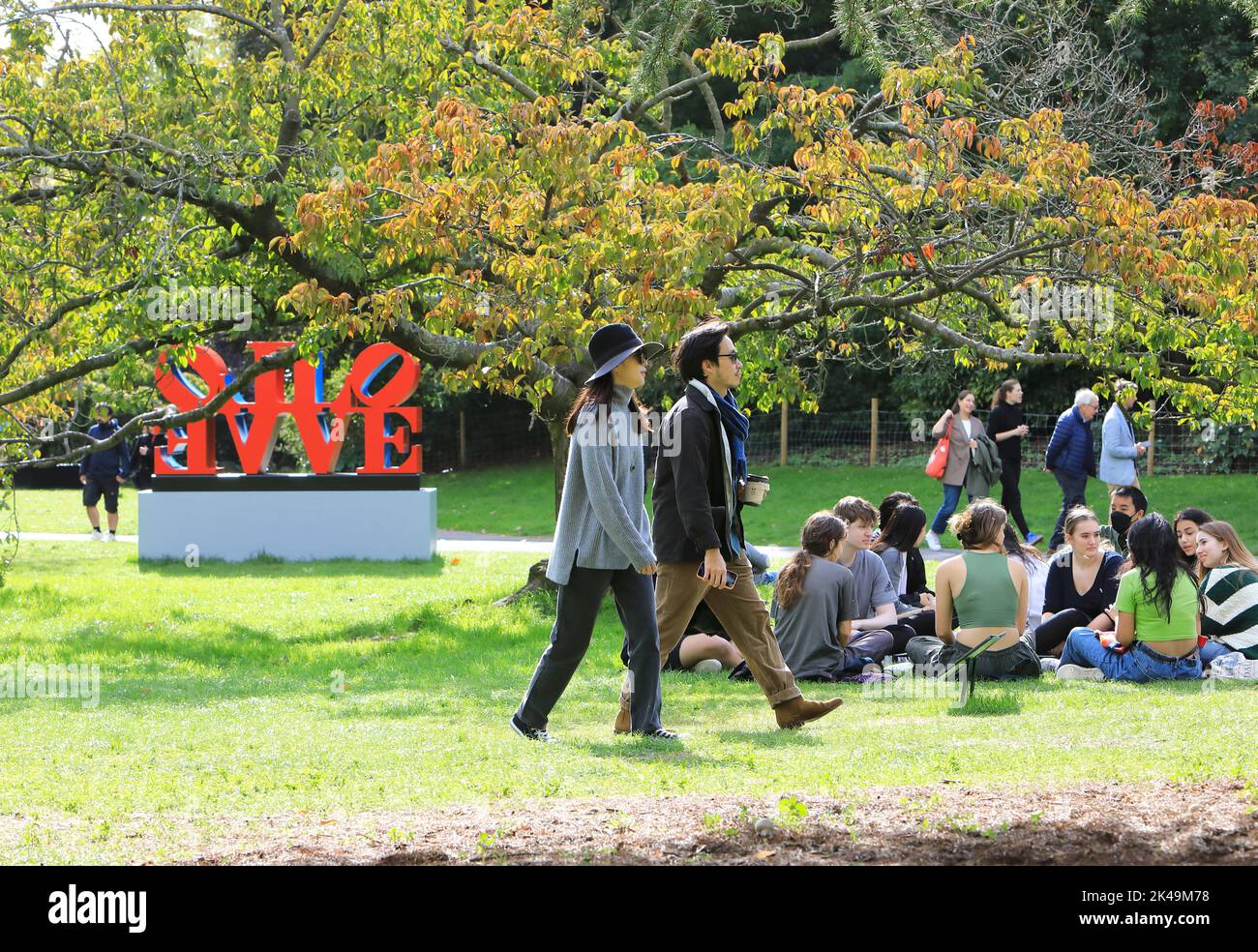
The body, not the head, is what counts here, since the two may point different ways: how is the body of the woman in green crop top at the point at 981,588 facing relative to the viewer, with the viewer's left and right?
facing away from the viewer

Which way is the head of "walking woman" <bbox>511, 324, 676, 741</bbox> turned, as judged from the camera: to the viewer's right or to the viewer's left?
to the viewer's right

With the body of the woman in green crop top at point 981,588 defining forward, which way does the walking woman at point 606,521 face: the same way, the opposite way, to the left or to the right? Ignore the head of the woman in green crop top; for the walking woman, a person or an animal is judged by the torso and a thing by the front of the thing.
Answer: to the right

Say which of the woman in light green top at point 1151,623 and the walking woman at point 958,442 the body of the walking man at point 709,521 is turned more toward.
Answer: the woman in light green top

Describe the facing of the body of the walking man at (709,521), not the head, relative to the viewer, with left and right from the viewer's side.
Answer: facing to the right of the viewer

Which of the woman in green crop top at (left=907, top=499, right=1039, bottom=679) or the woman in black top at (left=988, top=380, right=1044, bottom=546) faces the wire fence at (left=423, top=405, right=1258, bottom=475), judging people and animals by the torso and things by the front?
the woman in green crop top

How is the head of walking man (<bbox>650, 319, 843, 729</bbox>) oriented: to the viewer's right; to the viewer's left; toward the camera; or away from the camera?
to the viewer's right
